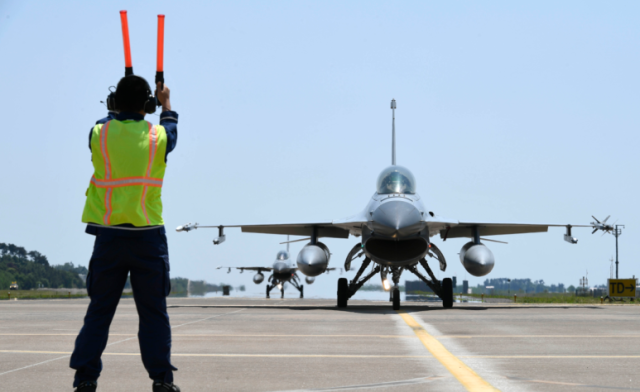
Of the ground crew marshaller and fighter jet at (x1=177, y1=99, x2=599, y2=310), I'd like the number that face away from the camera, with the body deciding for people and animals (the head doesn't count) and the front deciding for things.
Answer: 1

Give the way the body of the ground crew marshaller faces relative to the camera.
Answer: away from the camera

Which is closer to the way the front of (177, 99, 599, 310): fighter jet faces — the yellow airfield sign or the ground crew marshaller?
the ground crew marshaller

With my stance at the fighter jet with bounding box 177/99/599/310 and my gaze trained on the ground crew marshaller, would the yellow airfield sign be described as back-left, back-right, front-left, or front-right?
back-left

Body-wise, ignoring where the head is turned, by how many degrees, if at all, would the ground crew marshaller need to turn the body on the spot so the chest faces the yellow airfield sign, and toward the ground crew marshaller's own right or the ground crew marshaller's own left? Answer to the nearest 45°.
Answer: approximately 45° to the ground crew marshaller's own right

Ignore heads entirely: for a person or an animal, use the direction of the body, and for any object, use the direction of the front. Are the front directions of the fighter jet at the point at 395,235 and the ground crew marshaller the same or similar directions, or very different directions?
very different directions

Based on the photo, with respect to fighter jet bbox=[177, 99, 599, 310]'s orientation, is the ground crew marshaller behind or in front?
in front

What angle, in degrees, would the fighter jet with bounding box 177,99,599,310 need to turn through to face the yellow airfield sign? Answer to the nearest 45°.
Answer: approximately 135° to its left

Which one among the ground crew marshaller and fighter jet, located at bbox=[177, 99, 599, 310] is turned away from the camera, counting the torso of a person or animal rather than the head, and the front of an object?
the ground crew marshaller

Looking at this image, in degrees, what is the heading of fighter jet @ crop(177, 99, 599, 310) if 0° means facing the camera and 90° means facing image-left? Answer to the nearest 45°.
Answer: approximately 0°
